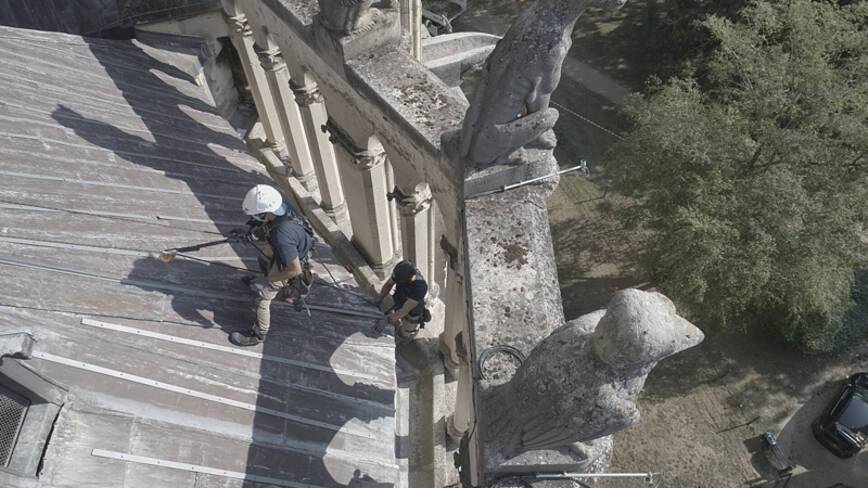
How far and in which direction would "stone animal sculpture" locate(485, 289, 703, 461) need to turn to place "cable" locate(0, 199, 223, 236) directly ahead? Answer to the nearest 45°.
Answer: approximately 180°

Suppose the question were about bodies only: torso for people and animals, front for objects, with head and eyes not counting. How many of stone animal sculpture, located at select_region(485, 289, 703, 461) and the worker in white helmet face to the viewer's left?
1

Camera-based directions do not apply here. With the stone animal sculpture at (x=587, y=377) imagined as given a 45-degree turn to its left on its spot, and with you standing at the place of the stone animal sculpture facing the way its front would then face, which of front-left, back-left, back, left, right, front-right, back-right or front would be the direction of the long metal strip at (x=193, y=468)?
back-left

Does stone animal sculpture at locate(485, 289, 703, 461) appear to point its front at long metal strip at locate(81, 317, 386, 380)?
no

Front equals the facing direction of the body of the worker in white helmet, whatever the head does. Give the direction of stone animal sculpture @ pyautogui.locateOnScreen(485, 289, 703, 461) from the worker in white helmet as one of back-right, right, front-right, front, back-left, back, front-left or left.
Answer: back-left

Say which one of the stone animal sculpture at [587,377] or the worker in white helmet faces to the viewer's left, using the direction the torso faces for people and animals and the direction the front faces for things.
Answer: the worker in white helmet

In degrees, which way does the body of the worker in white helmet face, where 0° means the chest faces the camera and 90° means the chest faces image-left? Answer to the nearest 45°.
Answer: approximately 90°

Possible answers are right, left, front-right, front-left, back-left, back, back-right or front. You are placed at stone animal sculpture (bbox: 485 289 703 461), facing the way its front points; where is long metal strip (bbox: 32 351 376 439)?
back

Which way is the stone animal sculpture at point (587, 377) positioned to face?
to the viewer's right

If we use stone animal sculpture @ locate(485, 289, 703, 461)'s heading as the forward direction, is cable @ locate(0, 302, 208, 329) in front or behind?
behind

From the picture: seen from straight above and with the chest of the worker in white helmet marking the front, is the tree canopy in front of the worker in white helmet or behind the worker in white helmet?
behind

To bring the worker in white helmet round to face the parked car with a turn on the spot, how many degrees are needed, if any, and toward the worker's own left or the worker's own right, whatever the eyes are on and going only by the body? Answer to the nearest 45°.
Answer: approximately 180°

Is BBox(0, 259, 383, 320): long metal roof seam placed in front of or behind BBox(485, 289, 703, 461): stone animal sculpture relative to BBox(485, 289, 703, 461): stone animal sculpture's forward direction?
behind
